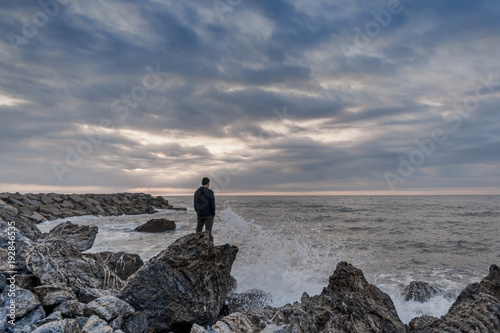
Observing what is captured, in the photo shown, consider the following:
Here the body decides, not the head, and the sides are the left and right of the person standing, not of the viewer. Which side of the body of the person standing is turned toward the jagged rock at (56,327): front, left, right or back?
back

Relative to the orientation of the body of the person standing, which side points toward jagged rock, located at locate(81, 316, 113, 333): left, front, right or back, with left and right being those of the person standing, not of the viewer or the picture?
back

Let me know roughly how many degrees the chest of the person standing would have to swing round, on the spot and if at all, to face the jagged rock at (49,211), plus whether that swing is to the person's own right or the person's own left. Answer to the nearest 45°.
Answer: approximately 45° to the person's own left

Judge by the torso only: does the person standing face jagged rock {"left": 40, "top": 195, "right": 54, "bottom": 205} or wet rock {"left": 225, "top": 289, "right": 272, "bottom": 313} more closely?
the jagged rock

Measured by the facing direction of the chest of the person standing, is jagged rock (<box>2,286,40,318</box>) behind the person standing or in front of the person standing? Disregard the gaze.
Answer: behind

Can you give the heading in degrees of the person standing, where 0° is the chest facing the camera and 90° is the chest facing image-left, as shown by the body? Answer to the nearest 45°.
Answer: approximately 180°

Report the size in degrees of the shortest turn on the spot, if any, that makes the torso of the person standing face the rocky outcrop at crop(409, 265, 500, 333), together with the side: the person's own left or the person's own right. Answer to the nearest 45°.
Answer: approximately 135° to the person's own right

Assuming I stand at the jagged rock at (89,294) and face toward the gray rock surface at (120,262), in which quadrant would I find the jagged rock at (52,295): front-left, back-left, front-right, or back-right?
back-left

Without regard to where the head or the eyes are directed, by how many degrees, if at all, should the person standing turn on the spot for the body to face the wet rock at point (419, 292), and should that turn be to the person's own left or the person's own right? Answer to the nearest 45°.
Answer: approximately 90° to the person's own right

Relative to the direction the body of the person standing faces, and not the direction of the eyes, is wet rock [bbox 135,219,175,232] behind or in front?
in front

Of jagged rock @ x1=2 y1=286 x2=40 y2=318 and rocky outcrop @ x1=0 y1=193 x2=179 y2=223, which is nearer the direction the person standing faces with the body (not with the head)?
the rocky outcrop

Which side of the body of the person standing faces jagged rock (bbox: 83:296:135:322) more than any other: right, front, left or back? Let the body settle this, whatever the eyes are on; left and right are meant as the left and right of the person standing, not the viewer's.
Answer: back

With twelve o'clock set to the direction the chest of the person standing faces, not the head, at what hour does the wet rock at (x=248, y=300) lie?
The wet rock is roughly at 5 o'clock from the person standing.
